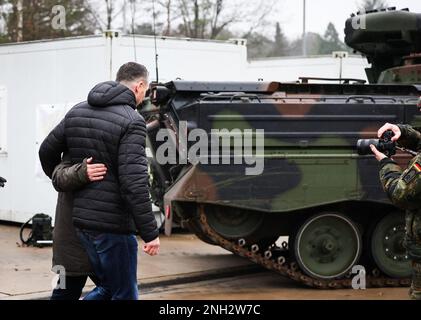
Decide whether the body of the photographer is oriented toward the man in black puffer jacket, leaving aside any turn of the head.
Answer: yes

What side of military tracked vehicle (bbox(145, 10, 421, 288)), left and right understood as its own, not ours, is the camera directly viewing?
right

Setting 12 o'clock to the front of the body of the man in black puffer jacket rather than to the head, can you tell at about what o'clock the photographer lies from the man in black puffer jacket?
The photographer is roughly at 2 o'clock from the man in black puffer jacket.

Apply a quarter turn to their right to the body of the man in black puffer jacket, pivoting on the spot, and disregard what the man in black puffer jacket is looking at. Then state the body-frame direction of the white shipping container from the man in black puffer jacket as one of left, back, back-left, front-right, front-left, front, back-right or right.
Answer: back-left

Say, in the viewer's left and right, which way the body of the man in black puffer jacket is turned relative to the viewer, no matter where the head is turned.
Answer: facing away from the viewer and to the right of the viewer

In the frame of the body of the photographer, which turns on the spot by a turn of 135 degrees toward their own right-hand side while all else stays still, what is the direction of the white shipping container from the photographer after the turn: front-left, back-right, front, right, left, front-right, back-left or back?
left

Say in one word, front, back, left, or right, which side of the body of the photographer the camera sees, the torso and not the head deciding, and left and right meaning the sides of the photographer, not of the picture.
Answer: left

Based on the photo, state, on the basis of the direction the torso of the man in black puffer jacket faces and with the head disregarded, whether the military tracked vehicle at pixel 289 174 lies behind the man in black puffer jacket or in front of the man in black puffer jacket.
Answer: in front

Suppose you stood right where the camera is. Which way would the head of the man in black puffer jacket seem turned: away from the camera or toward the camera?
away from the camera

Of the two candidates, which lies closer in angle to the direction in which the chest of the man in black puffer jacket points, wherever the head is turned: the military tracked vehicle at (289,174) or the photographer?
the military tracked vehicle

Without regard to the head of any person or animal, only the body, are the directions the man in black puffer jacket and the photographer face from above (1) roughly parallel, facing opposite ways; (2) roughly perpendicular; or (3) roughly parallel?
roughly perpendicular
